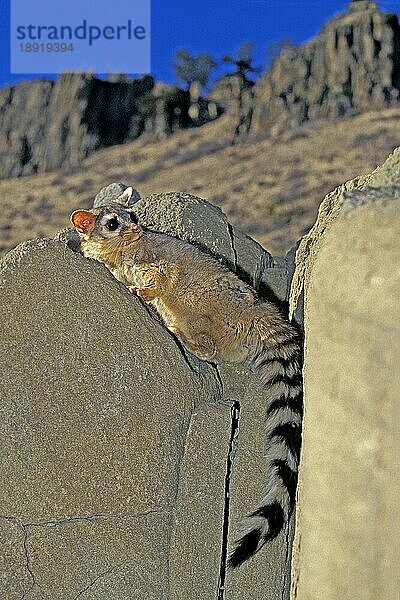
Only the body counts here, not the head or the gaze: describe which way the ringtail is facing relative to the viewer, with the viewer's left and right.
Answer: facing to the left of the viewer

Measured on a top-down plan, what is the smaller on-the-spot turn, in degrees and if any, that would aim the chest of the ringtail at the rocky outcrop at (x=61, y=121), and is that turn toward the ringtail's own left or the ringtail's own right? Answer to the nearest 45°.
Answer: approximately 90° to the ringtail's own right

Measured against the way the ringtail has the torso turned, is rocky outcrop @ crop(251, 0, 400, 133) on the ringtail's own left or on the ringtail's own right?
on the ringtail's own right

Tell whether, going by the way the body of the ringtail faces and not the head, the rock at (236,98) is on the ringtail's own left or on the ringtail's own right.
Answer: on the ringtail's own right

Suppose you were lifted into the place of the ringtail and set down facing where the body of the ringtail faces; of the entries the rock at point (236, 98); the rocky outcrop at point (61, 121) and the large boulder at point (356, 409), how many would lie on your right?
2

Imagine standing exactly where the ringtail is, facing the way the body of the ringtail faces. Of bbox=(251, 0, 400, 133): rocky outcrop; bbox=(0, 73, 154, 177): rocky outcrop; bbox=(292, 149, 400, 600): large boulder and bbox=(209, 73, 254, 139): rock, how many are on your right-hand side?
3

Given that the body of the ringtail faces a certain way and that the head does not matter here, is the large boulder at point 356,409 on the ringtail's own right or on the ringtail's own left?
on the ringtail's own left
